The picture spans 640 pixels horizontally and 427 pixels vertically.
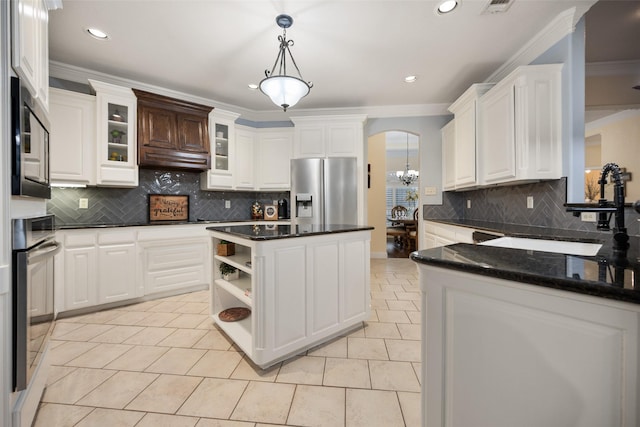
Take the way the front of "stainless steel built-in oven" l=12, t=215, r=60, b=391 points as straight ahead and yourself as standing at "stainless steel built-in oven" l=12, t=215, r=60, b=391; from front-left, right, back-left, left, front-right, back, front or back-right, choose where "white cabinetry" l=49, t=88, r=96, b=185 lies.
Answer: left

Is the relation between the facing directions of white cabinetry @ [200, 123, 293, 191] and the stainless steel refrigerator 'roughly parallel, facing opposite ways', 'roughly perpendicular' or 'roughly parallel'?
roughly parallel

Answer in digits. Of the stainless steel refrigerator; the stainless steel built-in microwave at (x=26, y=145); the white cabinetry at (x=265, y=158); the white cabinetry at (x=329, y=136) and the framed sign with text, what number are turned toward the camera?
4

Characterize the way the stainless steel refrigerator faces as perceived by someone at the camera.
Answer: facing the viewer

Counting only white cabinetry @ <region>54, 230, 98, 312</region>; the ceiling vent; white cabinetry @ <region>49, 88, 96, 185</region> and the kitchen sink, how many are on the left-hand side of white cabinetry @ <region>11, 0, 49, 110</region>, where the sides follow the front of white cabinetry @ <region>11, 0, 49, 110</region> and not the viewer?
2

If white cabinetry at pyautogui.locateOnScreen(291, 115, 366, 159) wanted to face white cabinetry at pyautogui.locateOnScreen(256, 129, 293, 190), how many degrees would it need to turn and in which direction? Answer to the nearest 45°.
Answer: approximately 90° to its right

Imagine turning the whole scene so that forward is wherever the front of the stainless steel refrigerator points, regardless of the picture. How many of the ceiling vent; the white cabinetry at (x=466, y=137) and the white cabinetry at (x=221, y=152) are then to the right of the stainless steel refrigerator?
1

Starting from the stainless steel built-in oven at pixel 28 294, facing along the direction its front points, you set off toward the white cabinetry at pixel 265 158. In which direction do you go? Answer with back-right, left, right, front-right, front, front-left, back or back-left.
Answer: front-left

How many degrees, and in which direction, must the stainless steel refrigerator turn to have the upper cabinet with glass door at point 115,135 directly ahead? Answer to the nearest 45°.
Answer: approximately 90° to its right

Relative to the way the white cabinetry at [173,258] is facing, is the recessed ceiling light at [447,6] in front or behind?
in front

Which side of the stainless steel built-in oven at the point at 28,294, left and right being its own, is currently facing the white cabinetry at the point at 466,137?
front

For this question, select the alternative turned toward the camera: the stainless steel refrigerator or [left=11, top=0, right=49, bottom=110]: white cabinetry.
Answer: the stainless steel refrigerator

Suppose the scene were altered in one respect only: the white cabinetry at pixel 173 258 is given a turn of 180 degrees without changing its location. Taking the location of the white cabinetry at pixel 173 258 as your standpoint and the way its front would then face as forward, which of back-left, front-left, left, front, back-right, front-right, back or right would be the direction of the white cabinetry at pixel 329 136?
back-right

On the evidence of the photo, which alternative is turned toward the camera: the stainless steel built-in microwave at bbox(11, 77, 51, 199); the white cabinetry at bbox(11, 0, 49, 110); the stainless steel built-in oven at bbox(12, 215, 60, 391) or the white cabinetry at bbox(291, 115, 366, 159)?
the white cabinetry at bbox(291, 115, 366, 159)

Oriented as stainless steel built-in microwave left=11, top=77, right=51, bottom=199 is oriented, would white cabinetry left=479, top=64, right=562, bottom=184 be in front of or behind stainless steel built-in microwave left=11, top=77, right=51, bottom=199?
in front

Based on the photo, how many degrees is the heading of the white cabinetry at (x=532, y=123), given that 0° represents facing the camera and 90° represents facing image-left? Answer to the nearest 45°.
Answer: approximately 45°

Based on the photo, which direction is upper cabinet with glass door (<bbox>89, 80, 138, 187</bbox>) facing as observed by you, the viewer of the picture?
facing the viewer and to the right of the viewer
